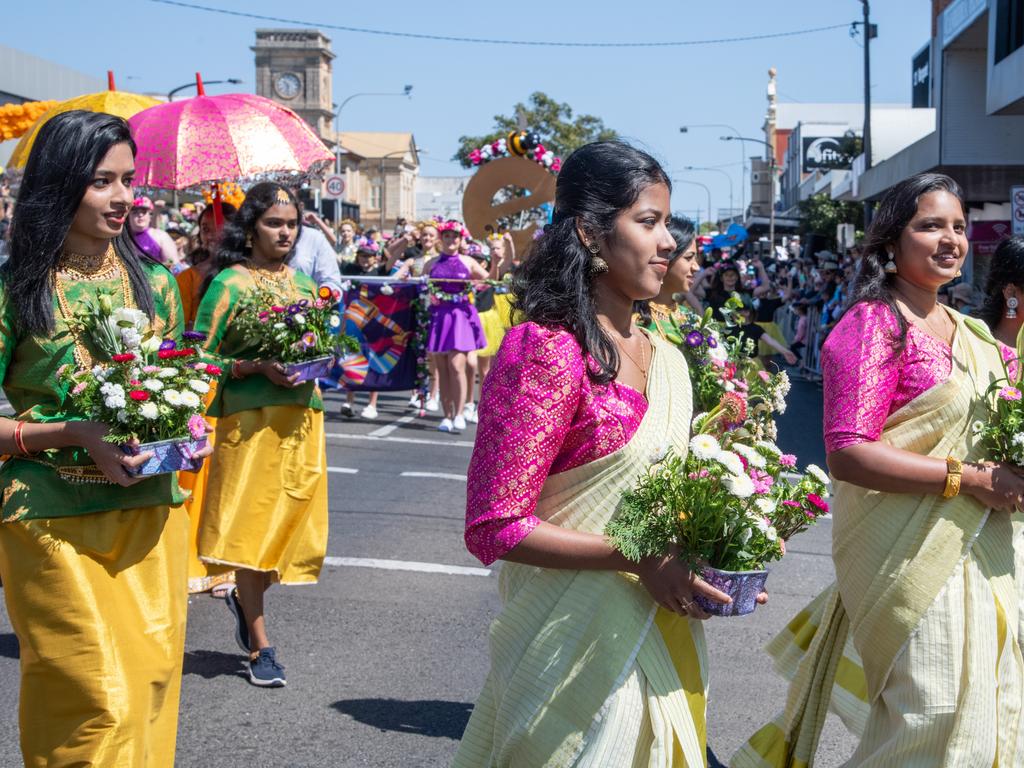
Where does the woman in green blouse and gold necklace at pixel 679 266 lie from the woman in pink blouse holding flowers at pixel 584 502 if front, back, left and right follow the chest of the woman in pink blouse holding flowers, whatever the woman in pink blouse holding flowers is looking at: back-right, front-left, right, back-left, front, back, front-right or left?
back-left

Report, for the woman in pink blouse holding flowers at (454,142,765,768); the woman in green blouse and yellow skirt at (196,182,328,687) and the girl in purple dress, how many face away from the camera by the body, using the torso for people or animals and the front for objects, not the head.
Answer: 0

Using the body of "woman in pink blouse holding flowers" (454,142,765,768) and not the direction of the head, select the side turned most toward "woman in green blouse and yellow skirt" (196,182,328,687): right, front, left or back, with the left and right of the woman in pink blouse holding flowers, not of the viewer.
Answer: back

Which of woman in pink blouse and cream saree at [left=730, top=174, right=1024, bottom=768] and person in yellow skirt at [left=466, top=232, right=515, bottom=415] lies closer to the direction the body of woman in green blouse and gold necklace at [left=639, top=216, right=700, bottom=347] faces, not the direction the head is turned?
the woman in pink blouse and cream saree

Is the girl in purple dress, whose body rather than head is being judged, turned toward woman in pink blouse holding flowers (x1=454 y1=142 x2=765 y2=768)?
yes

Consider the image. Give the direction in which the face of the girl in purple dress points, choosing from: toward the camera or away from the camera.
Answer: toward the camera

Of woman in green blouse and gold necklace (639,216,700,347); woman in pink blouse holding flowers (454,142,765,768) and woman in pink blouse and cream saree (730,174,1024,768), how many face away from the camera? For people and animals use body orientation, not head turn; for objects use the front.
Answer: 0

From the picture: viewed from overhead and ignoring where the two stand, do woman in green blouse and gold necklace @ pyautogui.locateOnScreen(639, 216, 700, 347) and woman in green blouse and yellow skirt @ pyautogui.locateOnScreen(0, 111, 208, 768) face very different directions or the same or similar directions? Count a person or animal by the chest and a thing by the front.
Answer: same or similar directions

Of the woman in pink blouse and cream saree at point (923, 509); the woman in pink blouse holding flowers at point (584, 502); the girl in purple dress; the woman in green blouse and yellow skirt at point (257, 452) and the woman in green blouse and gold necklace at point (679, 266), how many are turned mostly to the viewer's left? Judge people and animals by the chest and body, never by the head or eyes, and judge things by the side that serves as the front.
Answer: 0

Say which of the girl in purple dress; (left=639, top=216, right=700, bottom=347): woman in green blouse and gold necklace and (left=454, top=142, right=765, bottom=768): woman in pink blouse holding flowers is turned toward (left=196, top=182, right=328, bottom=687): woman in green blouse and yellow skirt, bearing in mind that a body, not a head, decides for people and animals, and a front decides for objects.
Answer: the girl in purple dress

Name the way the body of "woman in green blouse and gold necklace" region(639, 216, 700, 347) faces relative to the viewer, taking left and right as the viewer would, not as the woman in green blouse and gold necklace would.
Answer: facing the viewer and to the right of the viewer

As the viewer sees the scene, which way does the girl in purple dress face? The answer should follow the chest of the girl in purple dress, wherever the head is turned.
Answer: toward the camera

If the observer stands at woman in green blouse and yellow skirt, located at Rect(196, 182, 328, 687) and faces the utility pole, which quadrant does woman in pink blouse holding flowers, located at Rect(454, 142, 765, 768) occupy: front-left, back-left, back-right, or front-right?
back-right
